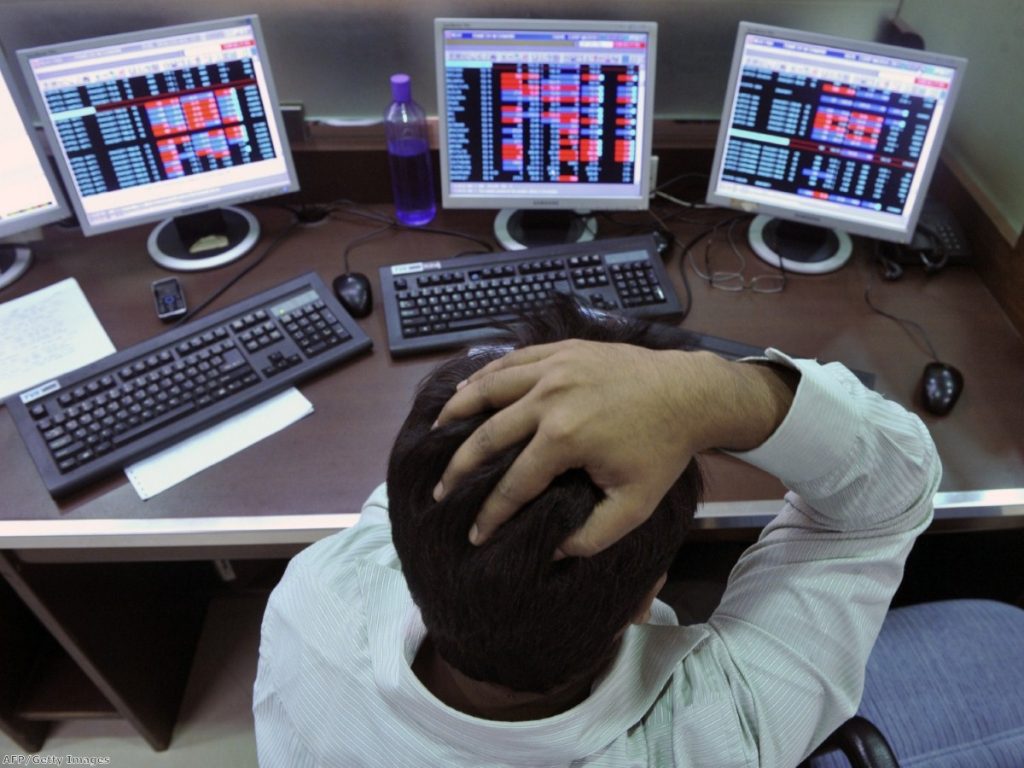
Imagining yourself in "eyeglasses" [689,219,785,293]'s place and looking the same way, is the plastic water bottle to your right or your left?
on your right

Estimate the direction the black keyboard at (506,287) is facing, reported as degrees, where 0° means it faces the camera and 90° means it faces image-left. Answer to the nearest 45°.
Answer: approximately 0°

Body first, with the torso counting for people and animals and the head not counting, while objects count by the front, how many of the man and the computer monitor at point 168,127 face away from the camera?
1

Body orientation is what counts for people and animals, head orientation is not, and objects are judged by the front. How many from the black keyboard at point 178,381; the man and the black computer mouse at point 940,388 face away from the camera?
2

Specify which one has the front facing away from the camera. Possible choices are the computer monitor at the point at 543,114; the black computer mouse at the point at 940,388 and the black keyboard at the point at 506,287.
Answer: the black computer mouse

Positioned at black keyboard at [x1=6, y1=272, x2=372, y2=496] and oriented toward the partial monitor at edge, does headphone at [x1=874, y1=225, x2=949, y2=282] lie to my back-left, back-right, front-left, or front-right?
back-right

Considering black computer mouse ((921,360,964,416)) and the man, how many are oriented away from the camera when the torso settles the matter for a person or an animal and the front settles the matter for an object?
2

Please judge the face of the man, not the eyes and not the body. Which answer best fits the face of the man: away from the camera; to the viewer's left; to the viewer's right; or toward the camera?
away from the camera

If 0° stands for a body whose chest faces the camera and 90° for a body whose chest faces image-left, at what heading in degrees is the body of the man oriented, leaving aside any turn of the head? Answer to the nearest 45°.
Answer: approximately 180°
